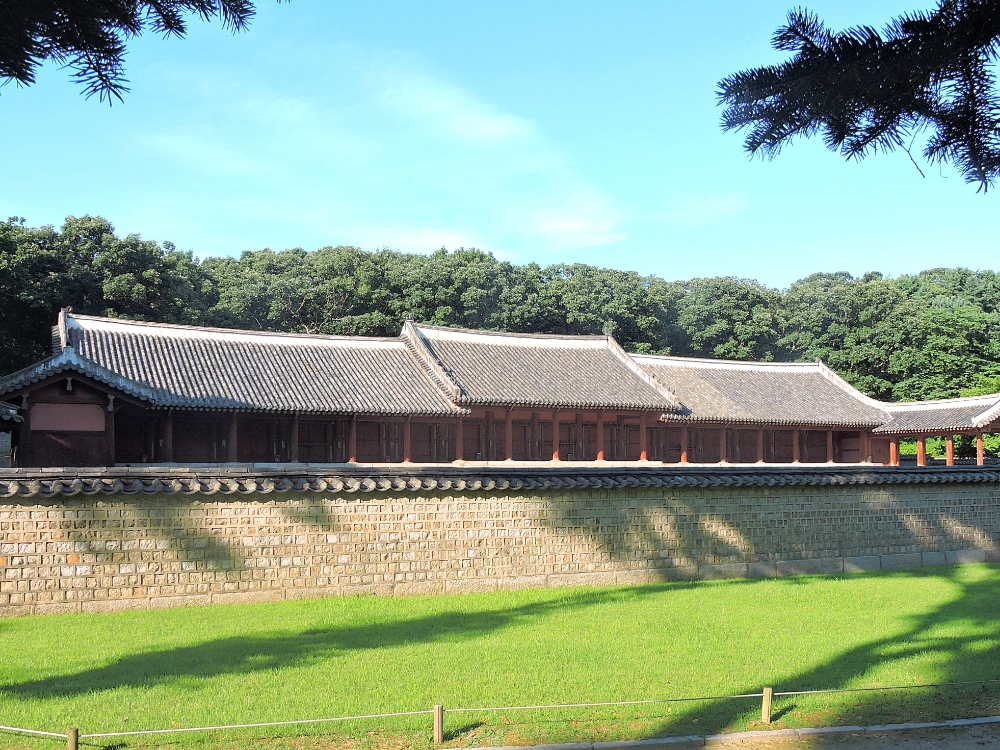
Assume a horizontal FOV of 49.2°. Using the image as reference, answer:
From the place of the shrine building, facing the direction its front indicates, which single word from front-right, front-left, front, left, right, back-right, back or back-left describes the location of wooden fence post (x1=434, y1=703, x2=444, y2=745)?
front-right

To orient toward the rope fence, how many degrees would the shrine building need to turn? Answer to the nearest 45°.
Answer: approximately 45° to its right

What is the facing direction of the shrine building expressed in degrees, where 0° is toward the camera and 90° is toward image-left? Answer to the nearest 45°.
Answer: approximately 315°
